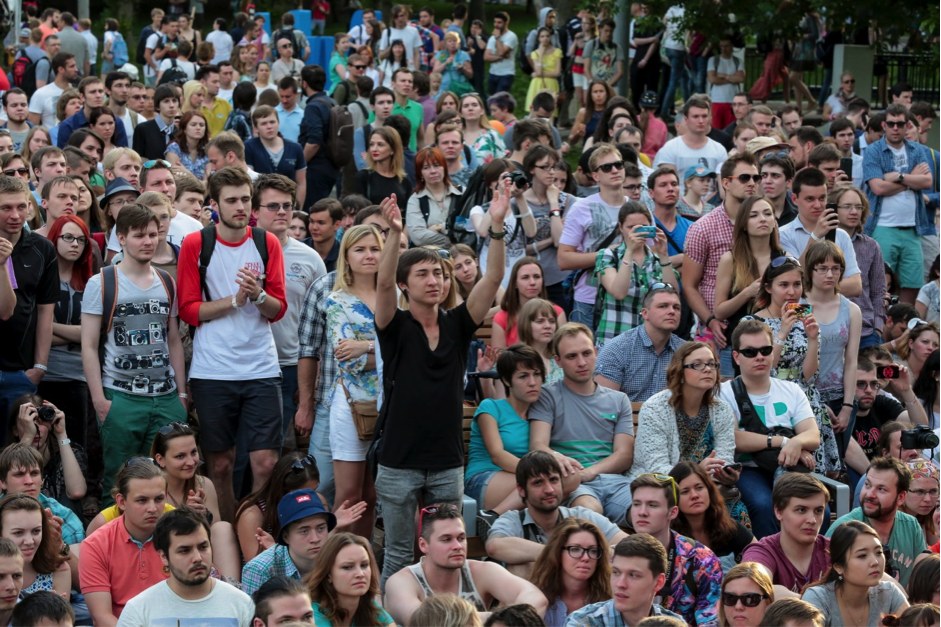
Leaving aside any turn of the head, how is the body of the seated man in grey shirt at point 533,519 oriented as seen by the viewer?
toward the camera

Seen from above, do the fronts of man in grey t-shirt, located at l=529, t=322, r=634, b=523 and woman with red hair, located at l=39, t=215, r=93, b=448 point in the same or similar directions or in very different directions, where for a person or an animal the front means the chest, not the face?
same or similar directions

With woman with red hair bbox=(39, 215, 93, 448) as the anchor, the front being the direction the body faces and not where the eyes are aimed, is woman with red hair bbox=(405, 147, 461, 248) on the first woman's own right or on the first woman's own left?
on the first woman's own left

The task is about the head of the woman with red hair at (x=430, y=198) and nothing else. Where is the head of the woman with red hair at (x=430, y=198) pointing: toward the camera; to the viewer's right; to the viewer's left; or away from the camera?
toward the camera

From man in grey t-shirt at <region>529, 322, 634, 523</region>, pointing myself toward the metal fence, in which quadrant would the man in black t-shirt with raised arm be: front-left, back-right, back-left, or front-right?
back-left

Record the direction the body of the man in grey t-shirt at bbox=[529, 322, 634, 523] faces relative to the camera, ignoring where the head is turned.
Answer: toward the camera

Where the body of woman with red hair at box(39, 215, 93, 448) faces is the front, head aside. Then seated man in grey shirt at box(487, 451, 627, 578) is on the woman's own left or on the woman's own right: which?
on the woman's own left

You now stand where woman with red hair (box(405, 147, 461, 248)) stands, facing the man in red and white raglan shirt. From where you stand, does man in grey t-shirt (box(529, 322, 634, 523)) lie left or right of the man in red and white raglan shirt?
left

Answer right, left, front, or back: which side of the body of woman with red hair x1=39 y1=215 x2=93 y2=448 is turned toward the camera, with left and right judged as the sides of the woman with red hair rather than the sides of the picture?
front

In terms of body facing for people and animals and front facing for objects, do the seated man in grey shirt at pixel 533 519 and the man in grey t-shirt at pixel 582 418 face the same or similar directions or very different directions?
same or similar directions

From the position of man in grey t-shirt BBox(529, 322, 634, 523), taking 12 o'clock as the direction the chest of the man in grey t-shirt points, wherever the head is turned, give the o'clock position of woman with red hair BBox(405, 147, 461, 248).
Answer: The woman with red hair is roughly at 5 o'clock from the man in grey t-shirt.

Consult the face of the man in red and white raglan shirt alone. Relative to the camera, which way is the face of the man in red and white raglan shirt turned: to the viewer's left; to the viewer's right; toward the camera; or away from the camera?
toward the camera

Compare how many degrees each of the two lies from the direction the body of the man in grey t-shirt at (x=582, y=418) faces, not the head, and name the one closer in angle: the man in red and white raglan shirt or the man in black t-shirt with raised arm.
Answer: the man in black t-shirt with raised arm

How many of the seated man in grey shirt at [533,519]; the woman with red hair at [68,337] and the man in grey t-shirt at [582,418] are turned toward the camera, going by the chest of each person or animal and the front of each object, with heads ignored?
3

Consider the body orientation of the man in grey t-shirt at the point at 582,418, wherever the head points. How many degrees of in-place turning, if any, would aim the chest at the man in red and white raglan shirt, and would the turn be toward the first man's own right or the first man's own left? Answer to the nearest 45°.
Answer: approximately 90° to the first man's own right

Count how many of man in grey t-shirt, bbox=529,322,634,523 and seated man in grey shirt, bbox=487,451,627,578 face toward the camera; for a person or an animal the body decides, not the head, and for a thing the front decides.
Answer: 2

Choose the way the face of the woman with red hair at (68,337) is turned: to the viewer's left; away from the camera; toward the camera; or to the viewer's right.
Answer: toward the camera

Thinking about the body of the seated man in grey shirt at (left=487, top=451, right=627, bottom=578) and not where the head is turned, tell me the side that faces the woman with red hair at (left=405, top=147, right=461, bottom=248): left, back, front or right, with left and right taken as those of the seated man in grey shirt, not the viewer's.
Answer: back
